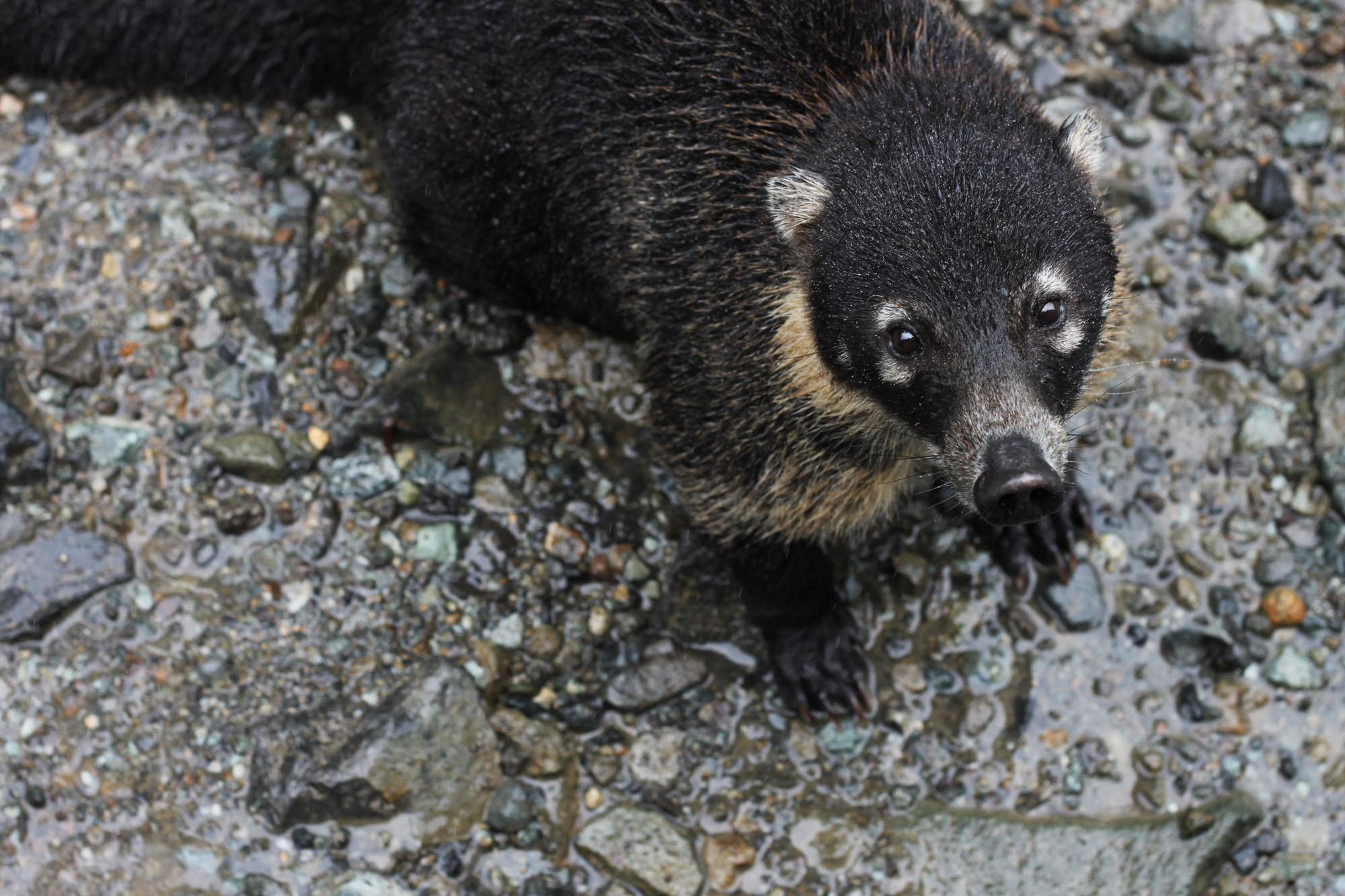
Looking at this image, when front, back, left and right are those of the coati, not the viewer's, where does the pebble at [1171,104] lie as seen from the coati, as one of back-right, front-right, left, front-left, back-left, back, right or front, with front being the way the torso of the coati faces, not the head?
left

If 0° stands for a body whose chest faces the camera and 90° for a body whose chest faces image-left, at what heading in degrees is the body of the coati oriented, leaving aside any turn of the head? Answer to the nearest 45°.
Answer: approximately 315°

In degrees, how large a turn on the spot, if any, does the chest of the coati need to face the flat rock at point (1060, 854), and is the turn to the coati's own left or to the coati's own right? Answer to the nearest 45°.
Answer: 0° — it already faces it

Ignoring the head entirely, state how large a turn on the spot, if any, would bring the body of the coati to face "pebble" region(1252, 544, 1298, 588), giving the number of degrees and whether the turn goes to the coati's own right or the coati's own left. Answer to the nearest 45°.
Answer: approximately 45° to the coati's own left

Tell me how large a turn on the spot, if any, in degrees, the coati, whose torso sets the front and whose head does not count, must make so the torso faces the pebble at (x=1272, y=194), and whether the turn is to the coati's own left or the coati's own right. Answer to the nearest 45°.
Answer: approximately 90° to the coati's own left

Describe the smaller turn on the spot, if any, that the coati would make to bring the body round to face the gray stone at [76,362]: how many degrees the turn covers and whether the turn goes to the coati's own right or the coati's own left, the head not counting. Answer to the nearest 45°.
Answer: approximately 135° to the coati's own right

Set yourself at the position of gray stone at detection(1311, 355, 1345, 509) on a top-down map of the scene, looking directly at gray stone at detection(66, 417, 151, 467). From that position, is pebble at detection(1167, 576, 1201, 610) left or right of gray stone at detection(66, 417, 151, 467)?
left

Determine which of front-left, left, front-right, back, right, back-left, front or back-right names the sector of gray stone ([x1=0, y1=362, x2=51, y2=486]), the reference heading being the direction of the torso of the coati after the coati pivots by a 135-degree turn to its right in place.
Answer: front

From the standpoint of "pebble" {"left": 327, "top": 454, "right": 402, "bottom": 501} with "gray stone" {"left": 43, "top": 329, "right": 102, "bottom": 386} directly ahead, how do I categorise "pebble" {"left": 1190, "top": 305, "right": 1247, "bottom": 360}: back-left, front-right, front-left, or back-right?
back-right

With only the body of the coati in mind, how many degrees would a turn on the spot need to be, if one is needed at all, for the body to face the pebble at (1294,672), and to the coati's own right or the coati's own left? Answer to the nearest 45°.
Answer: approximately 45° to the coati's own left

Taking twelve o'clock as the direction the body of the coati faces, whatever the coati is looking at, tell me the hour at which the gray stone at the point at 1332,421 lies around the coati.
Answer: The gray stone is roughly at 10 o'clock from the coati.

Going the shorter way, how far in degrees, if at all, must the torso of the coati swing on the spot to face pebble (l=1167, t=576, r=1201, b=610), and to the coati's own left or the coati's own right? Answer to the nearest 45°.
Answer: approximately 45° to the coati's own left

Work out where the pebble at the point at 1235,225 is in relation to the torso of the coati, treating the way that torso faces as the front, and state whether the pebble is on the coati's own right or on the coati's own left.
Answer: on the coati's own left

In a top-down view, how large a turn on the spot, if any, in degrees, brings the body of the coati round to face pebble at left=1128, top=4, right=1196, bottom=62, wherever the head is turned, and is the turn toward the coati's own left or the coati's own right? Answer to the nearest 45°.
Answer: approximately 90° to the coati's own left
